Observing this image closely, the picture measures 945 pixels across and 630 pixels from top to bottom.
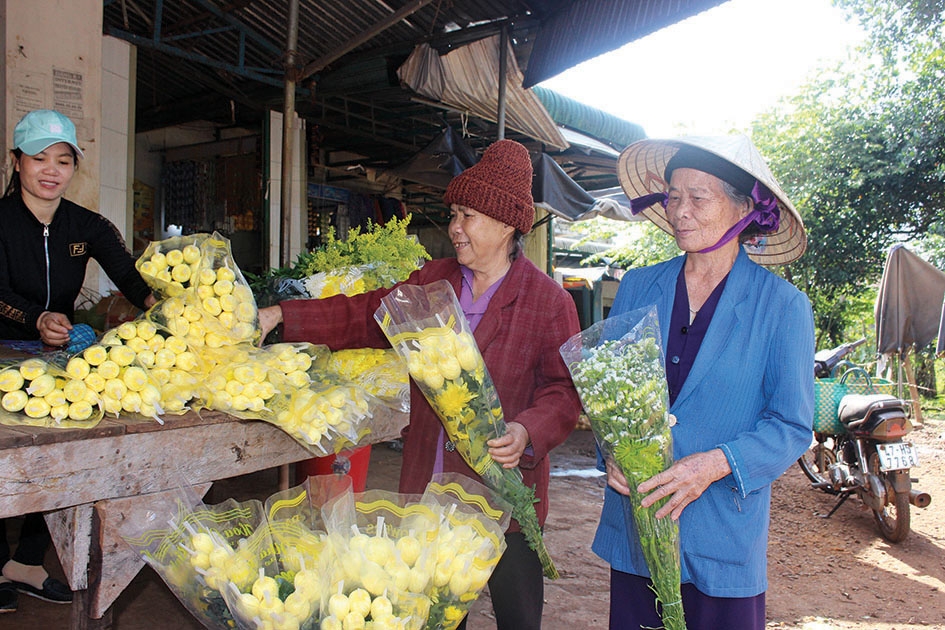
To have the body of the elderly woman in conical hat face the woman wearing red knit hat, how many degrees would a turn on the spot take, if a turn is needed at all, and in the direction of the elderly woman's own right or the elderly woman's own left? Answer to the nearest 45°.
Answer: approximately 45° to the elderly woman's own right

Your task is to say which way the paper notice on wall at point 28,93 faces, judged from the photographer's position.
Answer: facing the viewer

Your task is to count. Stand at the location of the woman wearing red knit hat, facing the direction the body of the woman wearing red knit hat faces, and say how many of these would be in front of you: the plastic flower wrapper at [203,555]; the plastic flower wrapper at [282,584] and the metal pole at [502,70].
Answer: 2

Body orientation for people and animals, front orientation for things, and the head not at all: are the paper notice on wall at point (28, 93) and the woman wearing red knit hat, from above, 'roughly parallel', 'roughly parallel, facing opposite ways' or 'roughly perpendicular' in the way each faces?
roughly perpendicular

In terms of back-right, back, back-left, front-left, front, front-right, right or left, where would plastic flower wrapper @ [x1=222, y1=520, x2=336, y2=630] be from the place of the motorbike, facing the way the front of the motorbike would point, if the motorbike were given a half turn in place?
front-right

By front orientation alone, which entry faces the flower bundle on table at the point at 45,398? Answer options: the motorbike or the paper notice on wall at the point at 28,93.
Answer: the paper notice on wall

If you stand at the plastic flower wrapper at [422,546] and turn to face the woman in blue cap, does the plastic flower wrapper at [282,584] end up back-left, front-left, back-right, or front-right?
front-left

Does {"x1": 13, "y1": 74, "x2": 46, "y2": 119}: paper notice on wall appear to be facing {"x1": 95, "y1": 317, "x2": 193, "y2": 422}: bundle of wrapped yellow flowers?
yes

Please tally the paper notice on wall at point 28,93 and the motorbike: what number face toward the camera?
1

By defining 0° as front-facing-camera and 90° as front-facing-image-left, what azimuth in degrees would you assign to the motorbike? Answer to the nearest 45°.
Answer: approximately 135°

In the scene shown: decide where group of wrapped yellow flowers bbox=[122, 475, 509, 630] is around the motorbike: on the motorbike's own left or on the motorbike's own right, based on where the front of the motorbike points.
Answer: on the motorbike's own left

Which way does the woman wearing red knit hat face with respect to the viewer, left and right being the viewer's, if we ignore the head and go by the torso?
facing the viewer and to the left of the viewer

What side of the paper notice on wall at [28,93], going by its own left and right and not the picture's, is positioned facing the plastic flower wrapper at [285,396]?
front
